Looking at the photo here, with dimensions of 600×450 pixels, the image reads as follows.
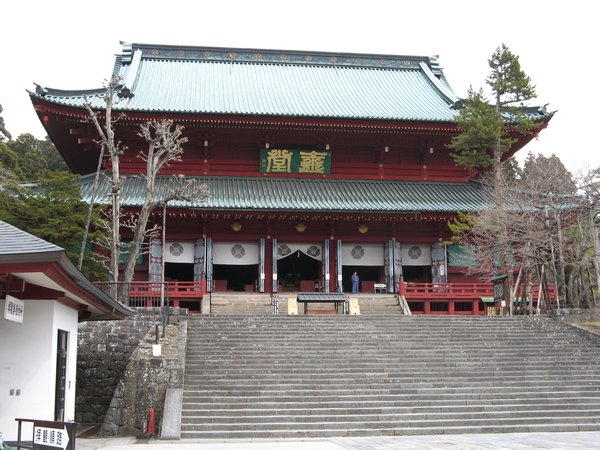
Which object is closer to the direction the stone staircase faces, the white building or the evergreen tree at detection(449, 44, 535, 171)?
the white building

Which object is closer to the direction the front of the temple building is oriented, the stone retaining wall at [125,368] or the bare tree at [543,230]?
the stone retaining wall

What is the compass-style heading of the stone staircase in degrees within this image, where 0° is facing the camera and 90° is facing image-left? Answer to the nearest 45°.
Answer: approximately 0°

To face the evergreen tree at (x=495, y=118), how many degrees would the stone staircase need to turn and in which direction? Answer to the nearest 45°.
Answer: approximately 135° to its left

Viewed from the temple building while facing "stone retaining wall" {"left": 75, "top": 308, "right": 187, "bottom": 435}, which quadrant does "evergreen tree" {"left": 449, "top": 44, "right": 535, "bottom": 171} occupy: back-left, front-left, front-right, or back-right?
front-left

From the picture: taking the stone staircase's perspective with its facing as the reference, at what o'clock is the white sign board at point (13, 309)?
The white sign board is roughly at 1 o'clock from the stone staircase.

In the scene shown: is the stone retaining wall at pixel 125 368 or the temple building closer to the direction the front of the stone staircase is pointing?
the stone retaining wall

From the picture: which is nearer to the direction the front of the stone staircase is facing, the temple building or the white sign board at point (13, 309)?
the white sign board

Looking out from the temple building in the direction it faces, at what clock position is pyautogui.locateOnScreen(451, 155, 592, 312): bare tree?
The bare tree is roughly at 10 o'clock from the temple building.

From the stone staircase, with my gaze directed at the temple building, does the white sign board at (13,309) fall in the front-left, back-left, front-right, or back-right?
back-left

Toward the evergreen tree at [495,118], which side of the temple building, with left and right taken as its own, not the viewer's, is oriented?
left

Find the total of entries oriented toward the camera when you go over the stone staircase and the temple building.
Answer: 2
